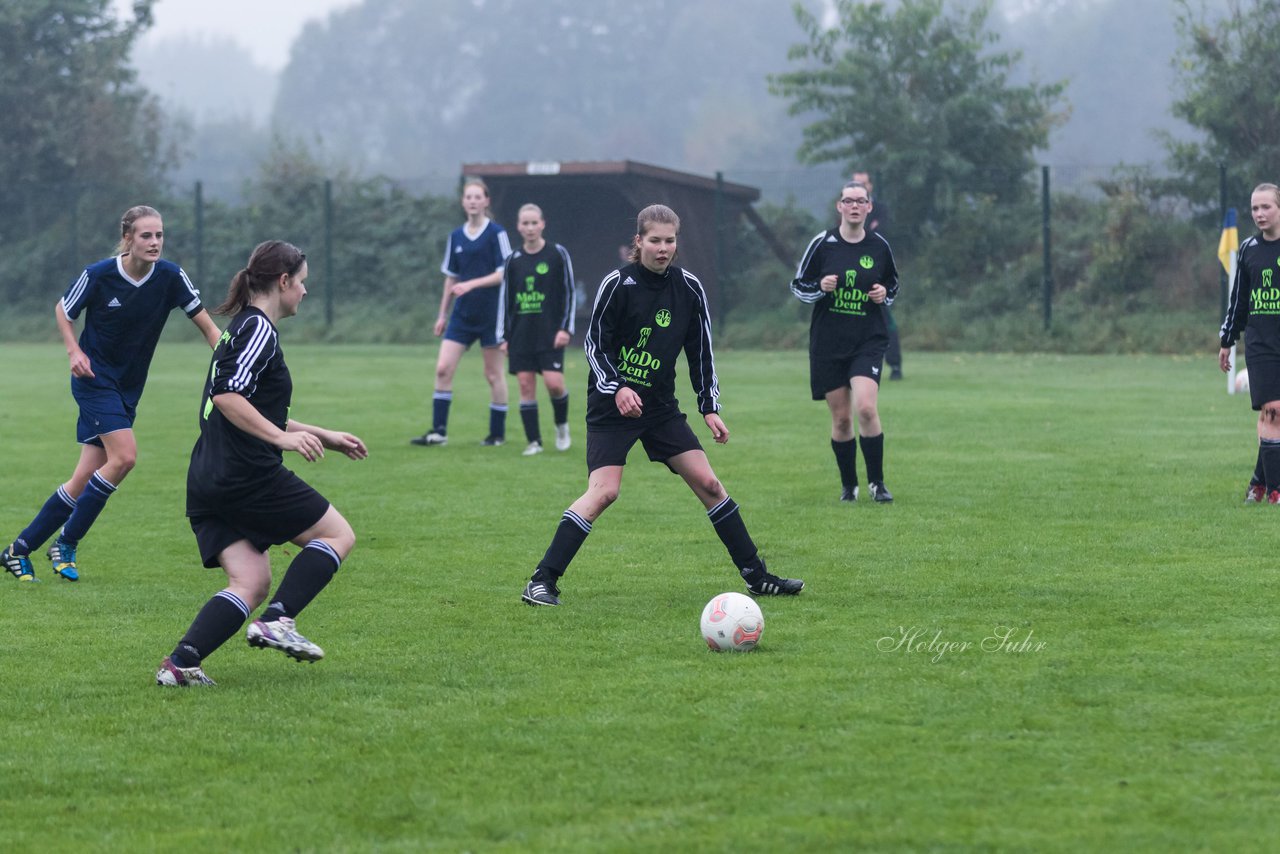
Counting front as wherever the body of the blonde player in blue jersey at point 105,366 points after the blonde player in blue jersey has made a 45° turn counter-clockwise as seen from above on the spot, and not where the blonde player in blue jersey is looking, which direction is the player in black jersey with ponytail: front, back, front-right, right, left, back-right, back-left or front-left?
right

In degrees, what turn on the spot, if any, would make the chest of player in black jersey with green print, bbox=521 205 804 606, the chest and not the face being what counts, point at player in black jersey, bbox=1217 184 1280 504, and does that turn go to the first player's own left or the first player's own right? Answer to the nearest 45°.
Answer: approximately 135° to the first player's own left

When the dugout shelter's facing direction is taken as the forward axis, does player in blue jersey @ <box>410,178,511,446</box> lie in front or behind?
in front

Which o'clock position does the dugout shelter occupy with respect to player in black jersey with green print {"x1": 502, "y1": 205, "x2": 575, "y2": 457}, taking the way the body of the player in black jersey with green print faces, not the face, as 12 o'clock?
The dugout shelter is roughly at 6 o'clock from the player in black jersey with green print.

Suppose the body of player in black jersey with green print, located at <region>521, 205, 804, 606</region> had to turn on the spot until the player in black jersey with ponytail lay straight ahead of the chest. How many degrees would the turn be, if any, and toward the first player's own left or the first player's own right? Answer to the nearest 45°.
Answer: approximately 45° to the first player's own right

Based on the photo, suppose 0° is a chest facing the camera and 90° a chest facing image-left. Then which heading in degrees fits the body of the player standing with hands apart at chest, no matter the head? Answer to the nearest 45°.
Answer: approximately 0°

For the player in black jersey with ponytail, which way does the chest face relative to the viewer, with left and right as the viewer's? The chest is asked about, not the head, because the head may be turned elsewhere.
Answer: facing to the right of the viewer

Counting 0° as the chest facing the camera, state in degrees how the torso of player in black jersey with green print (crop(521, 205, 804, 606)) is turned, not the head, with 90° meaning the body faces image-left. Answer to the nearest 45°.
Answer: approximately 0°

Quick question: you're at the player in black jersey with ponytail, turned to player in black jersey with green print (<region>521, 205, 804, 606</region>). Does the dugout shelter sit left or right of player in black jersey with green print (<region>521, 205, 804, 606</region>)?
left

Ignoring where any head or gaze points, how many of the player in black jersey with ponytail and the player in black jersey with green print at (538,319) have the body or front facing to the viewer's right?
1

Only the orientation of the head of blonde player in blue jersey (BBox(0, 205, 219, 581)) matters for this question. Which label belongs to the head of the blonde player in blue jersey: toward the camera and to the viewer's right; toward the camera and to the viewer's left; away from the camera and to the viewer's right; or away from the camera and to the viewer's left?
toward the camera and to the viewer's right

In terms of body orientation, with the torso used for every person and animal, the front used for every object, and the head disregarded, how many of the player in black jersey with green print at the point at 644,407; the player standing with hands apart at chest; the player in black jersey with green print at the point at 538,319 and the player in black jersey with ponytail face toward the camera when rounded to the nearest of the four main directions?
3
